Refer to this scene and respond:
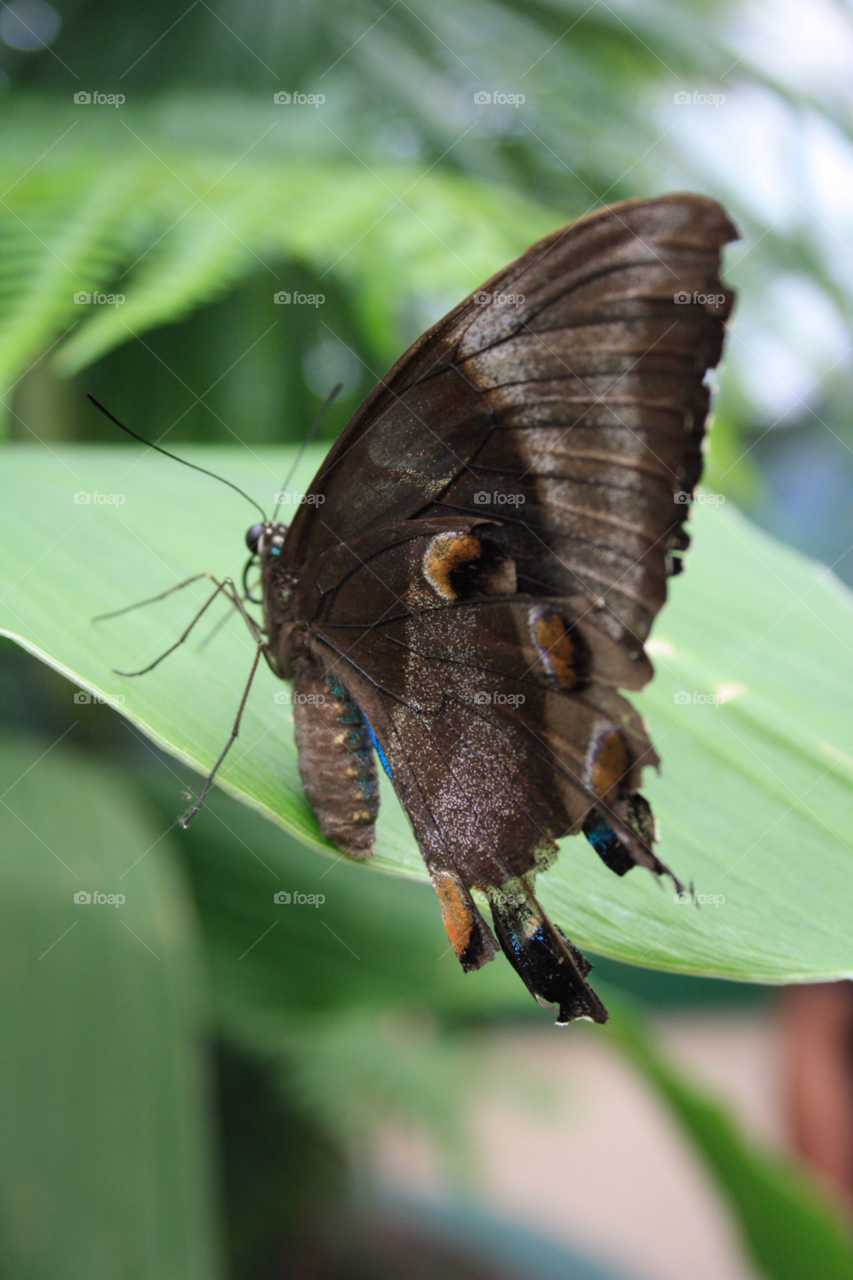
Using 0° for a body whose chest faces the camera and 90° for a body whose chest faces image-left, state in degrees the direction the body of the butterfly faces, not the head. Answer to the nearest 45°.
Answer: approximately 90°
